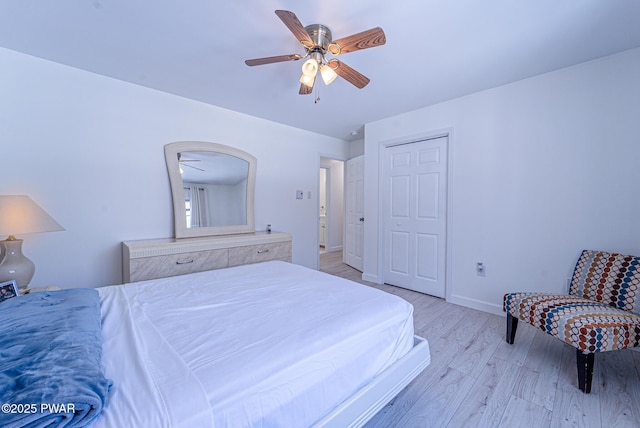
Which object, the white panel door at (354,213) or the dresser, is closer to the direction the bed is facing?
the white panel door

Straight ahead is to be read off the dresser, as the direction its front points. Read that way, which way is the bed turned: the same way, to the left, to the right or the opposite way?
to the left

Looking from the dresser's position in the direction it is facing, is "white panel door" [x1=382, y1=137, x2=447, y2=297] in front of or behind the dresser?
in front

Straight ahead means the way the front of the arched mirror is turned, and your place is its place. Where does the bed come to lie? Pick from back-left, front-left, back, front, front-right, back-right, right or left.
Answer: front-right

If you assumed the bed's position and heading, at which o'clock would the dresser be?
The dresser is roughly at 10 o'clock from the bed.

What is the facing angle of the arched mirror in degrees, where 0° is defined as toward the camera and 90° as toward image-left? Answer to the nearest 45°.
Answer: approximately 315°

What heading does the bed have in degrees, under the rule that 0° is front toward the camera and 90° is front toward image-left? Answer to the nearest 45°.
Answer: approximately 225°

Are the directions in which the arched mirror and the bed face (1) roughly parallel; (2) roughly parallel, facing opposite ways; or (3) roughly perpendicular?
roughly perpendicular
